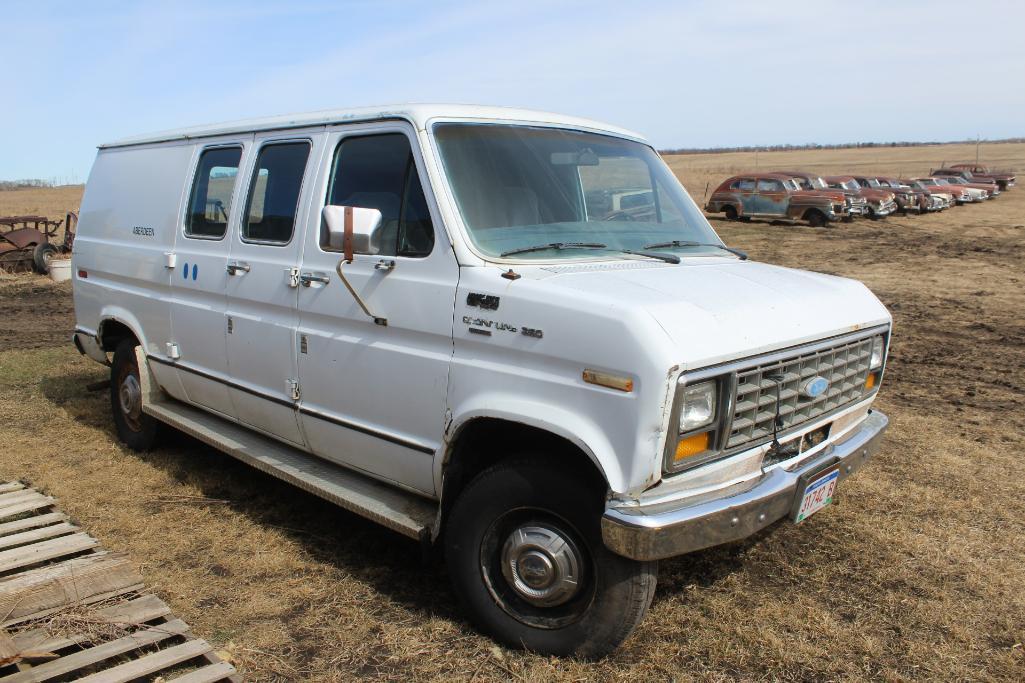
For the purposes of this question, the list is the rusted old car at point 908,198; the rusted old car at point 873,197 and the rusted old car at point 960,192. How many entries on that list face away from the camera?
0

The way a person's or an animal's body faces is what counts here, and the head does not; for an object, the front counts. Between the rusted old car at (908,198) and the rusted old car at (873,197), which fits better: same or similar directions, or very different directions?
same or similar directions

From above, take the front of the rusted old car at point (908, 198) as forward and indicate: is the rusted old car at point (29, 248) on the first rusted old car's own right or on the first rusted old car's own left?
on the first rusted old car's own right

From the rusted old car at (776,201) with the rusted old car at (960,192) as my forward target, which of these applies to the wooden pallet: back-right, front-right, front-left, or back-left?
back-right

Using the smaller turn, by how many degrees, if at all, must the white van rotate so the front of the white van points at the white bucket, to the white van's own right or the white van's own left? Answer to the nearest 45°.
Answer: approximately 180°

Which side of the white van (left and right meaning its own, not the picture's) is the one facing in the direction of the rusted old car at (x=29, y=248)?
back

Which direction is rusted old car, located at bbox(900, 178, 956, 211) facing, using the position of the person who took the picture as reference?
facing the viewer and to the right of the viewer

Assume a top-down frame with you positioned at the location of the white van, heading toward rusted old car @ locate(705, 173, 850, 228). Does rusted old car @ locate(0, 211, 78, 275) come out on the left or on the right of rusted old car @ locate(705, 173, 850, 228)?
left

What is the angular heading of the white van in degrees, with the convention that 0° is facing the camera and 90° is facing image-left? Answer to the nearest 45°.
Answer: approximately 315°

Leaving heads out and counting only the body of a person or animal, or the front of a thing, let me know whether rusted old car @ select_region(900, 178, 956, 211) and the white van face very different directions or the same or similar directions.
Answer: same or similar directions

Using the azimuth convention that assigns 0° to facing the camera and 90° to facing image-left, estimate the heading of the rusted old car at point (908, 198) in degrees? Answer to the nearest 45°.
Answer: approximately 315°

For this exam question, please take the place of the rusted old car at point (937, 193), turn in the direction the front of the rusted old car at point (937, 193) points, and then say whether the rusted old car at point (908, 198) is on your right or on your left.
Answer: on your right

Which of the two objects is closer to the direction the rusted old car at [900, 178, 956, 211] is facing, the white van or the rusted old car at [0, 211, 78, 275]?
the white van
